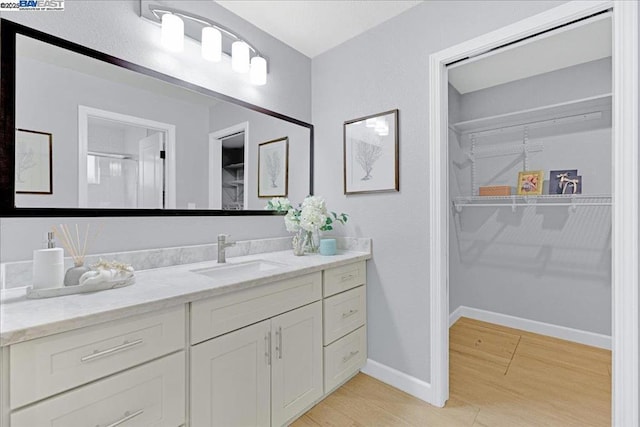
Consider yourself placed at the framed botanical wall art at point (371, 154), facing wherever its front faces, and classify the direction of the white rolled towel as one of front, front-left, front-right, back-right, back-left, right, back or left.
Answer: front

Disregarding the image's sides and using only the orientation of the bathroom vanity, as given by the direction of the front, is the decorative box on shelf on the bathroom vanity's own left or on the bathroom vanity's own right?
on the bathroom vanity's own left

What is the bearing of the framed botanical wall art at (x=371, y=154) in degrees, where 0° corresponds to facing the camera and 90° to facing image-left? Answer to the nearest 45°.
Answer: approximately 45°

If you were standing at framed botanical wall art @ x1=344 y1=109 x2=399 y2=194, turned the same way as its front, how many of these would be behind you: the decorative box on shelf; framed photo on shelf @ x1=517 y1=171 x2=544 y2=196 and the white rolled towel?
2

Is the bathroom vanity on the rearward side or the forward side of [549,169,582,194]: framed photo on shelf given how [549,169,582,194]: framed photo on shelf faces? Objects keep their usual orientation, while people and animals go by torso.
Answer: on the forward side

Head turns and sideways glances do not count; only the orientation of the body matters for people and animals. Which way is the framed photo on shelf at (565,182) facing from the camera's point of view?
toward the camera

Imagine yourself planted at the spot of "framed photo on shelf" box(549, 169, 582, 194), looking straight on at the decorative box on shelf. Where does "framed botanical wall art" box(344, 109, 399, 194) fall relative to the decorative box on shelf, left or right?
left

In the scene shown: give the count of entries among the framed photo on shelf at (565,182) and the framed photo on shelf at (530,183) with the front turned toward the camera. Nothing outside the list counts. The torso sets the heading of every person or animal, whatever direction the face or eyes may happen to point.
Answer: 2

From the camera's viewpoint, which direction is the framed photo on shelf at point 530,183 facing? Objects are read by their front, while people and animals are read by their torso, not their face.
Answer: toward the camera
